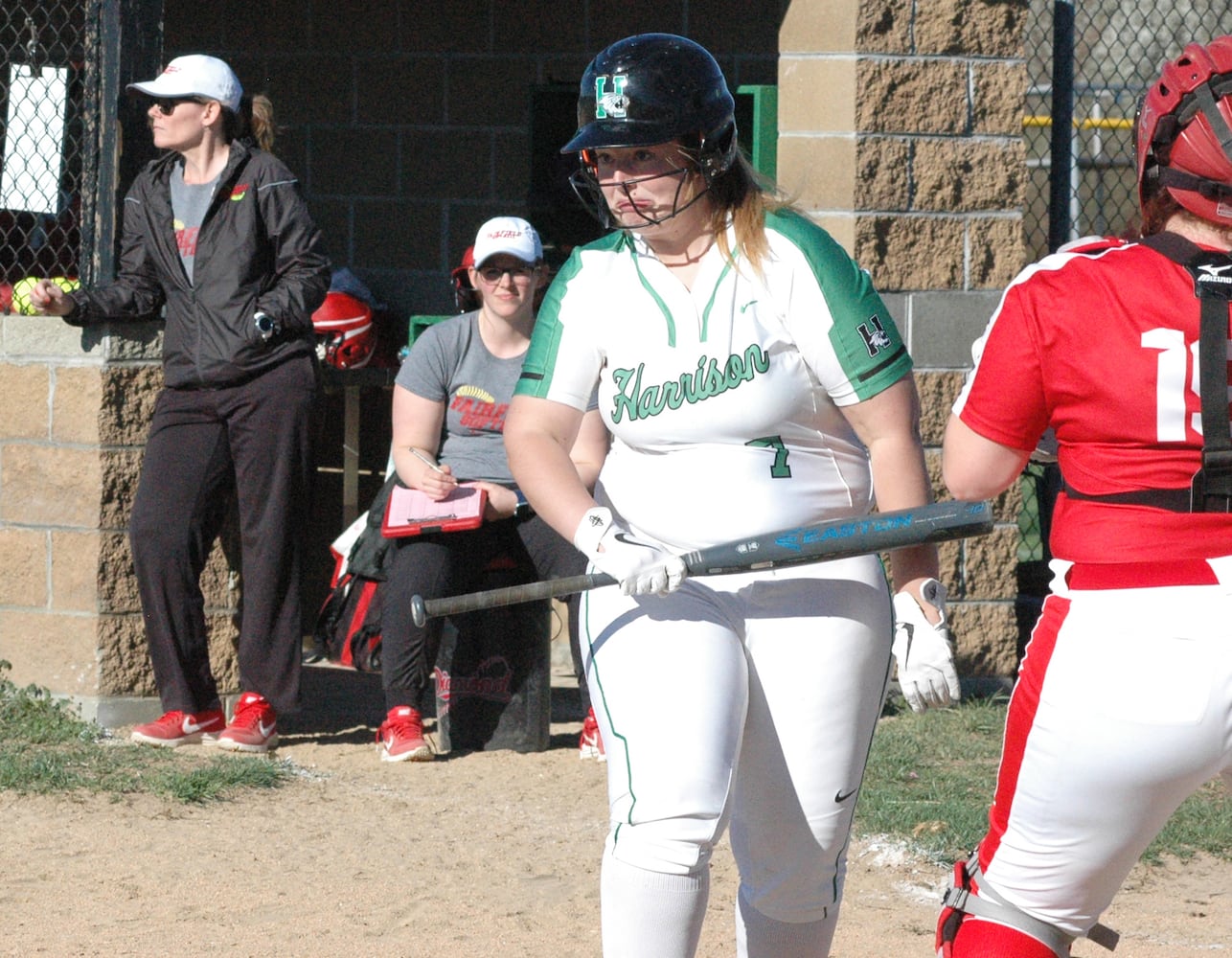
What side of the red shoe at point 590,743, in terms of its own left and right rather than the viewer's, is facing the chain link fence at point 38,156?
right

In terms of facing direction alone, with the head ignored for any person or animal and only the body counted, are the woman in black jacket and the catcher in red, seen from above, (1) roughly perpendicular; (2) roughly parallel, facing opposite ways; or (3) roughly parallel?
roughly parallel, facing opposite ways

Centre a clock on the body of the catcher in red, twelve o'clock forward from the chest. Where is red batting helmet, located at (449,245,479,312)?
The red batting helmet is roughly at 11 o'clock from the catcher in red.

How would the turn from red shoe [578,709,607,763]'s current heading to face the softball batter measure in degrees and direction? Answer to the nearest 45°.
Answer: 0° — it already faces them

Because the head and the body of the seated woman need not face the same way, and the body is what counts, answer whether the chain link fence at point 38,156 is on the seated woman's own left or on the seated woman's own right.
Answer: on the seated woman's own right

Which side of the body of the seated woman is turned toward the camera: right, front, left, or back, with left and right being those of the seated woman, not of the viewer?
front

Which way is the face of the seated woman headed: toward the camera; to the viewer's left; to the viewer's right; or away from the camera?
toward the camera

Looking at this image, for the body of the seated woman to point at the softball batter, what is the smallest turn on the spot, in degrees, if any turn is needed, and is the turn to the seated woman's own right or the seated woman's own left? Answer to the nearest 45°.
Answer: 0° — they already face them

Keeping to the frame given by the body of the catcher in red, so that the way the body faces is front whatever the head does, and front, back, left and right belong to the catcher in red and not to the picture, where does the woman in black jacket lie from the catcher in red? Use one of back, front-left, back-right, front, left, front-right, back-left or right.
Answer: front-left

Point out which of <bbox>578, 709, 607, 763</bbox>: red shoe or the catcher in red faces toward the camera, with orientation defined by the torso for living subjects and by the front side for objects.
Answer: the red shoe

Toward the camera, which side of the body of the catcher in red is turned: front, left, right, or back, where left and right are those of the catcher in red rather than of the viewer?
back

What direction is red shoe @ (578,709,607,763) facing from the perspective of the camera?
toward the camera
